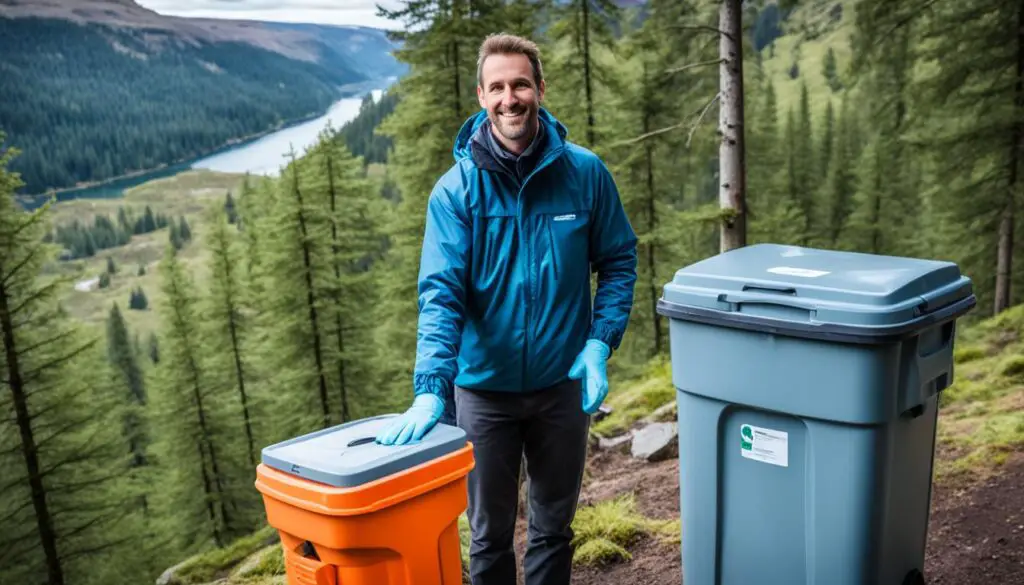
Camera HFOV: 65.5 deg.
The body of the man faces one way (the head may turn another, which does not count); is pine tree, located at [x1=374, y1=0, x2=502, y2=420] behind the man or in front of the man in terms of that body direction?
behind

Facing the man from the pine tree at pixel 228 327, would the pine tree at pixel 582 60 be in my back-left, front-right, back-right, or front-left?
front-left

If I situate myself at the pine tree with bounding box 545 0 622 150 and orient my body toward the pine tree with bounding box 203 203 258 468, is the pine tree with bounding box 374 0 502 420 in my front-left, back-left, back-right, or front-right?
front-left

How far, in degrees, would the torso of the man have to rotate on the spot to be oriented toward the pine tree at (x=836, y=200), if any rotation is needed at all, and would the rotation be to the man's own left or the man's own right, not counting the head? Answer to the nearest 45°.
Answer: approximately 135° to the man's own left

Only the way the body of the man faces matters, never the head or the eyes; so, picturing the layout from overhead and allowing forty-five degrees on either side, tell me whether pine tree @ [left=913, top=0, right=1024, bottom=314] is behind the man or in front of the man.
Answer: behind

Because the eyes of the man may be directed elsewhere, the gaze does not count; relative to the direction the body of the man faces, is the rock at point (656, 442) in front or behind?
behind

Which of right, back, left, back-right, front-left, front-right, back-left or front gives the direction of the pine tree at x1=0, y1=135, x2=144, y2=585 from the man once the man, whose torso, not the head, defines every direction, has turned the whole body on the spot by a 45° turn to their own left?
back

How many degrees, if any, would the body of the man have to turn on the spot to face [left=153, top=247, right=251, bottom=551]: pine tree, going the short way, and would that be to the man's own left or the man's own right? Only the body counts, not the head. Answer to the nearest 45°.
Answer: approximately 135° to the man's own right

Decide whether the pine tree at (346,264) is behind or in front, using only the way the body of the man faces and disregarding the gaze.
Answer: behind

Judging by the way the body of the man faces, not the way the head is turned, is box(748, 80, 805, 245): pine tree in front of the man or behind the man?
behind

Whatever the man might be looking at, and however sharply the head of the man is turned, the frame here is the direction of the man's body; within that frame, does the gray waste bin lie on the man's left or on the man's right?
on the man's left

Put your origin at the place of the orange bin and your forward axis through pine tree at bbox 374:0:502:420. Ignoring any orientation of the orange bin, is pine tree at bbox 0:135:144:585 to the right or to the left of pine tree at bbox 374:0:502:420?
left

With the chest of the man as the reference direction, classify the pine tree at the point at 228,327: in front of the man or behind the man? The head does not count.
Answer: behind

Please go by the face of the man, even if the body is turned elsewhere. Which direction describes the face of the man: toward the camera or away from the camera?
toward the camera

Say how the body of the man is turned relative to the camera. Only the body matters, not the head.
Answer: toward the camera

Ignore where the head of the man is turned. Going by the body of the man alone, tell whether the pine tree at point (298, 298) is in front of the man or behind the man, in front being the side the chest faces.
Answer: behind
